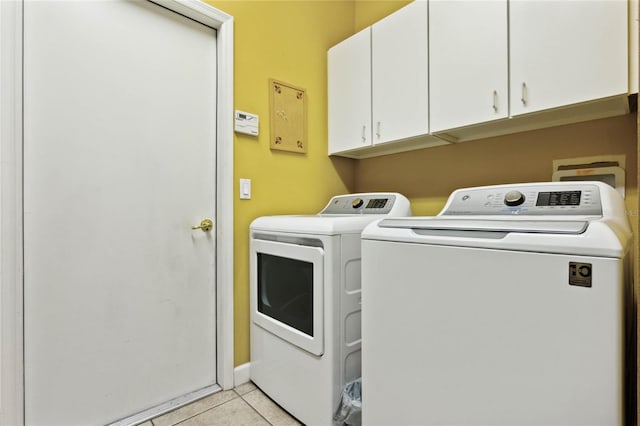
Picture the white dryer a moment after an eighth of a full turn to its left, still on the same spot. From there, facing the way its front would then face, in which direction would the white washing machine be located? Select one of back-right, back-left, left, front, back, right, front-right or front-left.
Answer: front-left

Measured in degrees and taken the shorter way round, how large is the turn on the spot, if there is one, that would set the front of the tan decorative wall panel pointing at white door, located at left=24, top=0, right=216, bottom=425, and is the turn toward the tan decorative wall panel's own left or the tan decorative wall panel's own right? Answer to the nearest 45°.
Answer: approximately 90° to the tan decorative wall panel's own right

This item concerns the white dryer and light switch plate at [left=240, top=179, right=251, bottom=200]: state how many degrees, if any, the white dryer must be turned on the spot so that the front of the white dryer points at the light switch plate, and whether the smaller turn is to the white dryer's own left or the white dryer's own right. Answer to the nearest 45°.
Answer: approximately 90° to the white dryer's own right

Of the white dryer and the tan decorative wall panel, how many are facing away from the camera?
0

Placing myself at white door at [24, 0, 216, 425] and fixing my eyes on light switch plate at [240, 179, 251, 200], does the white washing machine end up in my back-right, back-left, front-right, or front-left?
front-right

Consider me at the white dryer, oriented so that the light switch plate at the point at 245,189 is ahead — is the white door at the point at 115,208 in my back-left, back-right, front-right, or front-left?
front-left

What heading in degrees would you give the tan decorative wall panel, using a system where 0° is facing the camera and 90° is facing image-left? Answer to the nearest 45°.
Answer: approximately 315°

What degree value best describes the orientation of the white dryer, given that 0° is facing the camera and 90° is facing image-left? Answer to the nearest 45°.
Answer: approximately 45°
